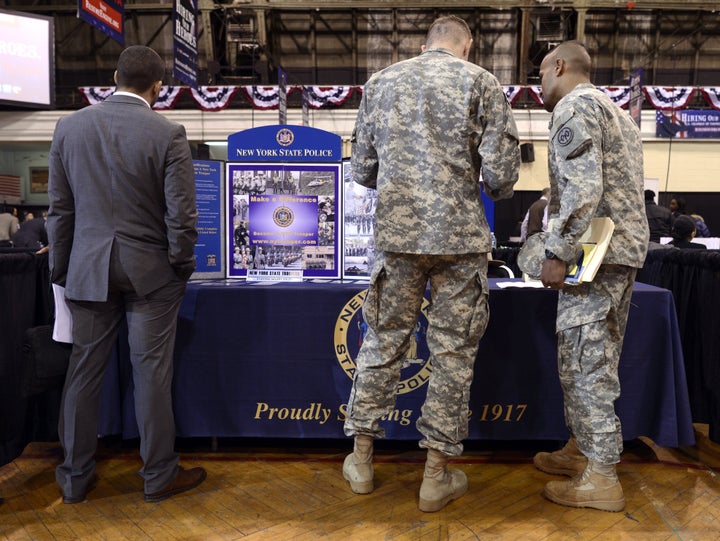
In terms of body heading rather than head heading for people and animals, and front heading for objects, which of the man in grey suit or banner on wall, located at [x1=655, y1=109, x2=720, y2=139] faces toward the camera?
the banner on wall

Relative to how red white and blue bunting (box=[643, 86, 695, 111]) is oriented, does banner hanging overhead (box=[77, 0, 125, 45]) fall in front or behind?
in front

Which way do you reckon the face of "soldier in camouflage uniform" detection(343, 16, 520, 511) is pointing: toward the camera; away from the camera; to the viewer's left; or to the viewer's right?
away from the camera

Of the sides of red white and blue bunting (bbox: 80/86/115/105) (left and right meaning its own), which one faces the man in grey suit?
front

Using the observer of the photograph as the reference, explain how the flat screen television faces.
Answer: facing the viewer and to the right of the viewer

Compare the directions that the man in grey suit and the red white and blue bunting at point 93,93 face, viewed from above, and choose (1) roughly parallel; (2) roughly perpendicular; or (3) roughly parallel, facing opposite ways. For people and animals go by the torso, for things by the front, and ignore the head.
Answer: roughly parallel, facing opposite ways

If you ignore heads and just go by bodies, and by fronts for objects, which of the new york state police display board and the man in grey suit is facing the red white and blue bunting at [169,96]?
the man in grey suit

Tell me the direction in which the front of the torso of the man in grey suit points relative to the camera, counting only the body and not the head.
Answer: away from the camera

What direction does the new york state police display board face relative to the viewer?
toward the camera

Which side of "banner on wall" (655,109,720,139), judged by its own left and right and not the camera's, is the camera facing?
front

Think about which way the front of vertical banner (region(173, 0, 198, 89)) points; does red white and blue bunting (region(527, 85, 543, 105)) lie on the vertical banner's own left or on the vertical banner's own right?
on the vertical banner's own left

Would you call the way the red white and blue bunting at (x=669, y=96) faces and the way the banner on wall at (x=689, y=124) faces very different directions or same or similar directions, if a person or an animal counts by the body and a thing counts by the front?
same or similar directions

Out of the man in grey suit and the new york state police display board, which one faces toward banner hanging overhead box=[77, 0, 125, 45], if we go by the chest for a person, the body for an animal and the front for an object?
the man in grey suit

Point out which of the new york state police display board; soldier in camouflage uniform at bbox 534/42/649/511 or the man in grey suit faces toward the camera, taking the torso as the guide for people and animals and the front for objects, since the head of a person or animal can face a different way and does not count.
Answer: the new york state police display board

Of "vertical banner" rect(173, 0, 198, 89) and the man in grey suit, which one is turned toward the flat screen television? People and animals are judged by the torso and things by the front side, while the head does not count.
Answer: the man in grey suit
